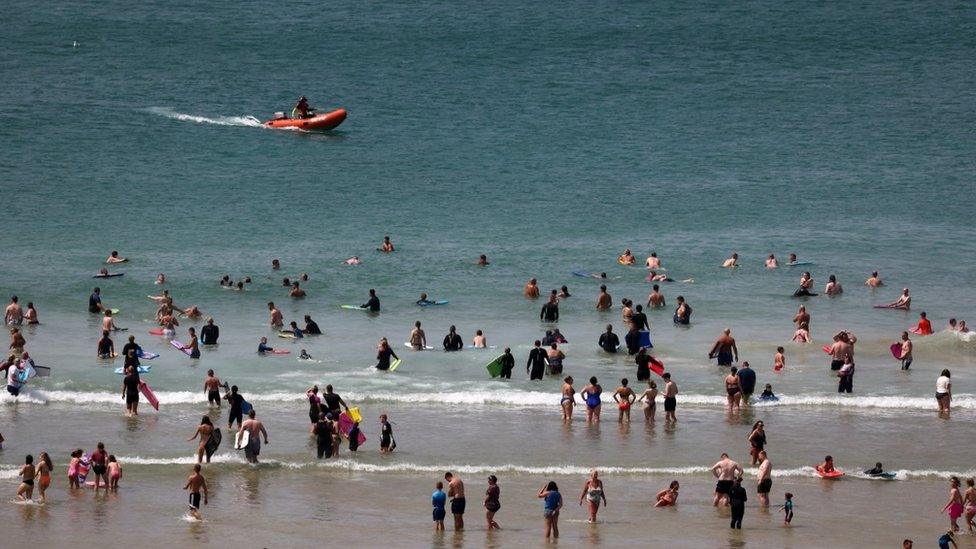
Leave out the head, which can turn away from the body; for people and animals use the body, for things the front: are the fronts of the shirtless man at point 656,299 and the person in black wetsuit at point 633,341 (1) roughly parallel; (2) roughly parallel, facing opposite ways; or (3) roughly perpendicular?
roughly parallel

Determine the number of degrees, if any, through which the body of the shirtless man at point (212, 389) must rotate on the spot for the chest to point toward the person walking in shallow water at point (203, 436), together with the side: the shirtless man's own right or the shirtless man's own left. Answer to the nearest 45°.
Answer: approximately 180°

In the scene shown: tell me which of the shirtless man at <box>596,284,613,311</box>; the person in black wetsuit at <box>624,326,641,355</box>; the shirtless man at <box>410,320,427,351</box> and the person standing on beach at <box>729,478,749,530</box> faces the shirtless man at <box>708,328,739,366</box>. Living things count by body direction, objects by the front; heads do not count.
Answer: the person standing on beach

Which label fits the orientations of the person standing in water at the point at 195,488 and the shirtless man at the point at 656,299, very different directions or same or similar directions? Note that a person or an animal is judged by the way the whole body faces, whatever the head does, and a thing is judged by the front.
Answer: same or similar directions

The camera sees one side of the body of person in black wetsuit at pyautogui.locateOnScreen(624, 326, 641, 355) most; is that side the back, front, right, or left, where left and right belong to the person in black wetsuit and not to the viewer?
back

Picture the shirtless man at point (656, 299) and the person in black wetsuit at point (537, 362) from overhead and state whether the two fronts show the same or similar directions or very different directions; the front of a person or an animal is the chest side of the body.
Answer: same or similar directions

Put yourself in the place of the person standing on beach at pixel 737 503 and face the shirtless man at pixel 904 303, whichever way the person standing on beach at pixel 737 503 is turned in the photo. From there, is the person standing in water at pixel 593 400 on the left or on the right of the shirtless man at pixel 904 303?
left

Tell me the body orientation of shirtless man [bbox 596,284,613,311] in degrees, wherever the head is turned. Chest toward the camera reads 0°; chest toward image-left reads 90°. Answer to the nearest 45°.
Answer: approximately 180°

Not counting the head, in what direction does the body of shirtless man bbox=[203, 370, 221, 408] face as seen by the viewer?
away from the camera

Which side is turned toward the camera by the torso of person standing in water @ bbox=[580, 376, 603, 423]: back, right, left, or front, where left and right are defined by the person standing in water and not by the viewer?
back

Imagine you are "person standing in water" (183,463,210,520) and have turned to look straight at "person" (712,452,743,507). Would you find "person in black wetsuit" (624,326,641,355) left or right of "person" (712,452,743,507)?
left

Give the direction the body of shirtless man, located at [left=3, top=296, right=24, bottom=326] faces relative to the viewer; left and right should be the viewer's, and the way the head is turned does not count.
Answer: facing away from the viewer

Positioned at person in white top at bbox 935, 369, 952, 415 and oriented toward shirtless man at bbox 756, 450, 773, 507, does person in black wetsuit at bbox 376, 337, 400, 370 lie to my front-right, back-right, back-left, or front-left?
front-right

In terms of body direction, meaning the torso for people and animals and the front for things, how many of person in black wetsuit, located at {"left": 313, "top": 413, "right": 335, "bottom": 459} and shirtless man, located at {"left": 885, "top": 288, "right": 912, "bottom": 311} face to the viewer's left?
1

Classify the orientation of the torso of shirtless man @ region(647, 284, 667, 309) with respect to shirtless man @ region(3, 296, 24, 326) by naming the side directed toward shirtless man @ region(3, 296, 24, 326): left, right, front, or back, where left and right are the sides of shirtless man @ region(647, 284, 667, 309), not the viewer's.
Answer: left

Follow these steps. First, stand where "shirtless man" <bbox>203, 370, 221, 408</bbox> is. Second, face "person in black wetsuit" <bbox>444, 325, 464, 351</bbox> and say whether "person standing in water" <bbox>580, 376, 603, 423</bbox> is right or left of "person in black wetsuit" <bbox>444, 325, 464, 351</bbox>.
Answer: right

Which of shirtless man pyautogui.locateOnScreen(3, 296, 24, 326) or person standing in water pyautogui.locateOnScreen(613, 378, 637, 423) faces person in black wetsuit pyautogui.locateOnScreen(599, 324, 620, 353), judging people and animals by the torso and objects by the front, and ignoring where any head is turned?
the person standing in water
